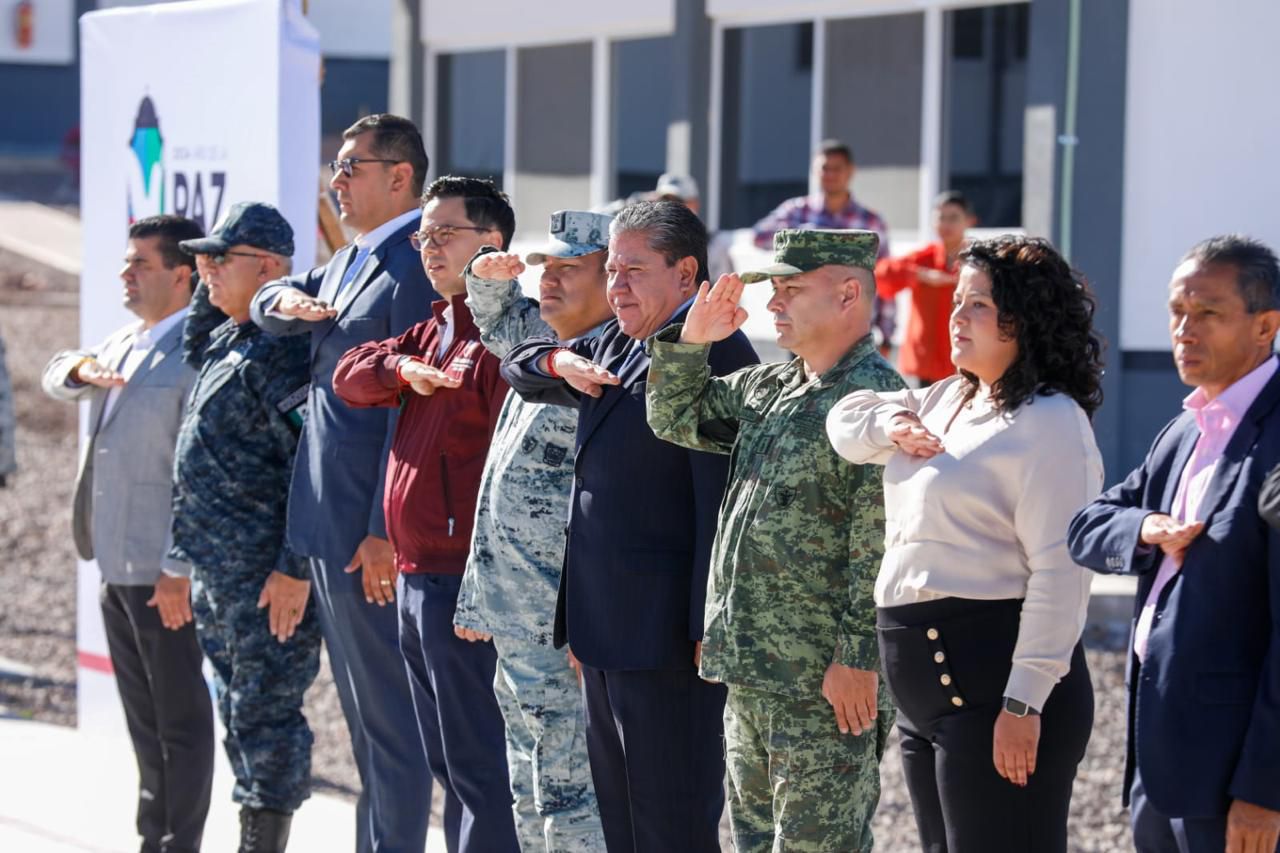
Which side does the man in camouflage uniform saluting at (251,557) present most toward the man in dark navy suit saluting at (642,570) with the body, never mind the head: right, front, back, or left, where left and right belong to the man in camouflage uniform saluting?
left

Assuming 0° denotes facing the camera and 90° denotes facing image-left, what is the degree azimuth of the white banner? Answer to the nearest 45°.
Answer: approximately 45°

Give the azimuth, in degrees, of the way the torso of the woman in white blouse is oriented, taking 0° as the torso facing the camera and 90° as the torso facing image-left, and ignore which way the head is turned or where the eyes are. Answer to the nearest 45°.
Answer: approximately 45°

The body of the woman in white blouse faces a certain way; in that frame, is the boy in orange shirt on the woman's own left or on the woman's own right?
on the woman's own right

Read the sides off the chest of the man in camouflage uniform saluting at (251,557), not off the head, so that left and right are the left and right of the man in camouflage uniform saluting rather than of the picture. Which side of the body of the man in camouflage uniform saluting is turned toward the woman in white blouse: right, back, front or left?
left
